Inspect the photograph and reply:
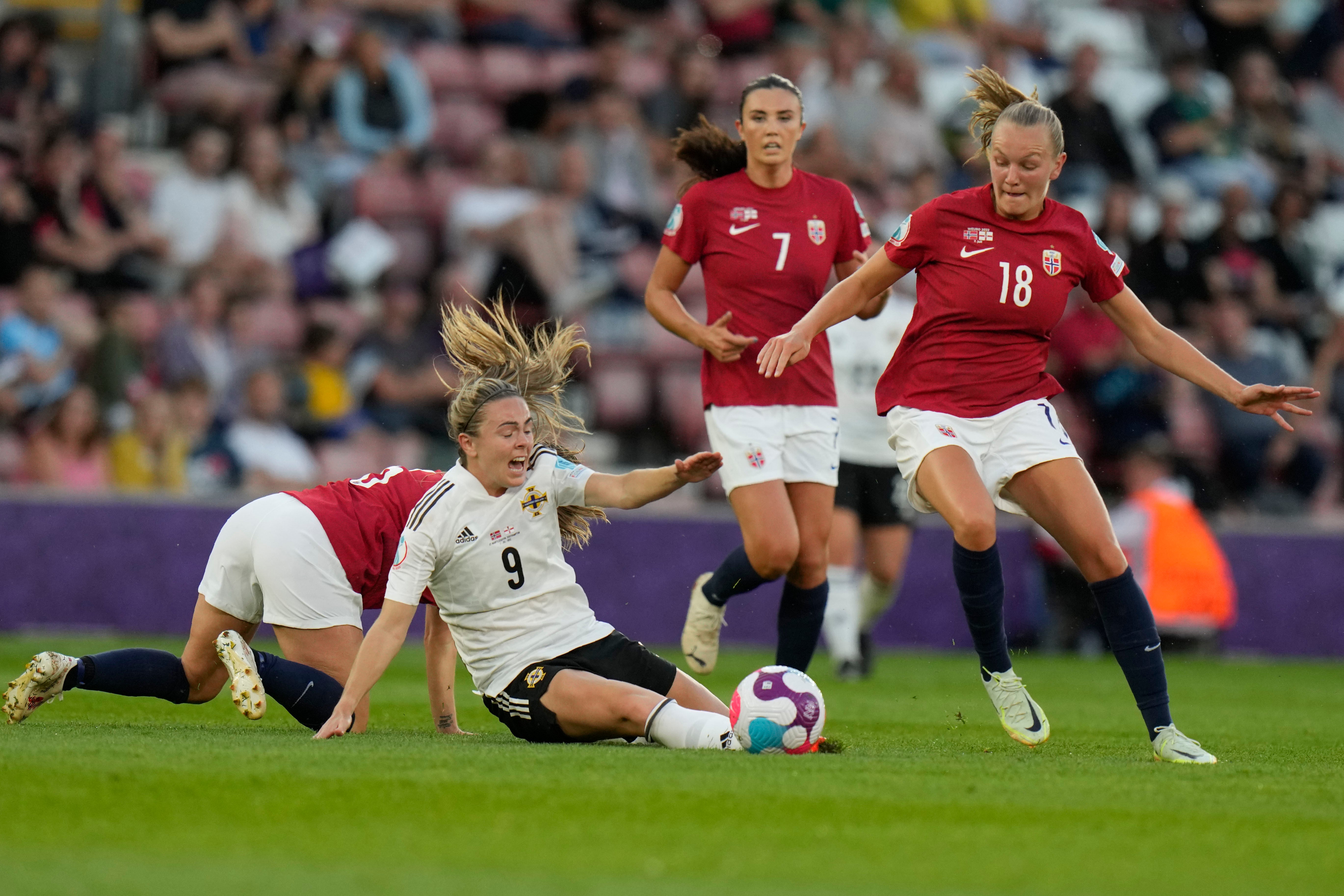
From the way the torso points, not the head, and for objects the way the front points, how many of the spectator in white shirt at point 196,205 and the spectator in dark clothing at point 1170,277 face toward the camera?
2

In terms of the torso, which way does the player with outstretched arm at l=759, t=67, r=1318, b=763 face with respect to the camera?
toward the camera

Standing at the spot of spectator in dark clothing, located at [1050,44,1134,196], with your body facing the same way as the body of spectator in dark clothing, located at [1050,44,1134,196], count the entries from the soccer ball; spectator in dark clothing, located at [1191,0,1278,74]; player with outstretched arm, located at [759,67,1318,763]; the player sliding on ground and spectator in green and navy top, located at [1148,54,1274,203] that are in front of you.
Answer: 3

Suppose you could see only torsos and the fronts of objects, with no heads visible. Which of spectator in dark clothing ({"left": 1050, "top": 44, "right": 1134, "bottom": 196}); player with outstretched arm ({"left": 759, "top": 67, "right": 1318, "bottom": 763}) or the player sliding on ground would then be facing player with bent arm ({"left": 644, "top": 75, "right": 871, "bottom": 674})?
the spectator in dark clothing

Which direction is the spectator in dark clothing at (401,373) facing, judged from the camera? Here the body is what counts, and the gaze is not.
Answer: toward the camera

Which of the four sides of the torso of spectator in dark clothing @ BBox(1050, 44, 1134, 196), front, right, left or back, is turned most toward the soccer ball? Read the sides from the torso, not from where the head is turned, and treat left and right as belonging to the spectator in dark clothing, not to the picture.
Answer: front

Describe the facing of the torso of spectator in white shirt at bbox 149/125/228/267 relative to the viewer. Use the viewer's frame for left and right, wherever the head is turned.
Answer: facing the viewer

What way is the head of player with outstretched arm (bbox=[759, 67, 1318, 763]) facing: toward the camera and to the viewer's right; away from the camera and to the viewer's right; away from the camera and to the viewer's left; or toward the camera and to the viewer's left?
toward the camera and to the viewer's left

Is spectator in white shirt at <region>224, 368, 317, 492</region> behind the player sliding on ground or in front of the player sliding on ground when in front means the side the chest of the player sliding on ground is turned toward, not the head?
behind

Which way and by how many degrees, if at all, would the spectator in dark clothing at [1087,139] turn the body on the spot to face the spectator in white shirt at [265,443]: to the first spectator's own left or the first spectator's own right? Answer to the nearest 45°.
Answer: approximately 45° to the first spectator's own right

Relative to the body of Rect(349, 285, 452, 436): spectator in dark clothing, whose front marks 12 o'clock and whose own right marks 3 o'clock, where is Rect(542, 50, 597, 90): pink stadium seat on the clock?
The pink stadium seat is roughly at 7 o'clock from the spectator in dark clothing.

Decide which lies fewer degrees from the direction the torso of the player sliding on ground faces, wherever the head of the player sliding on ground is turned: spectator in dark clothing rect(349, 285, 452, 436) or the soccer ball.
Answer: the soccer ball
